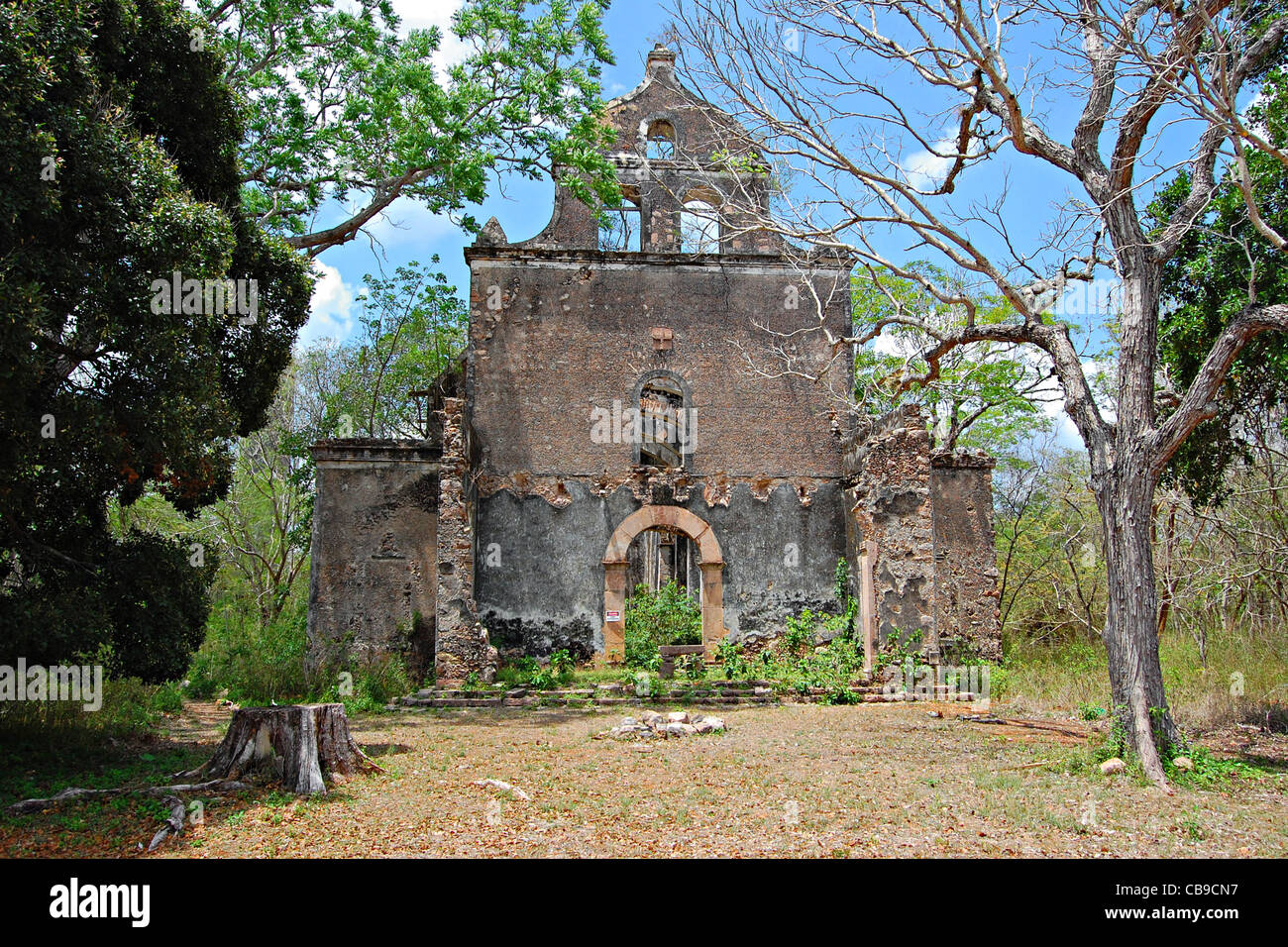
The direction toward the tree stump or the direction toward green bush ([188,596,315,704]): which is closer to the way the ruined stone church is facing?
the tree stump

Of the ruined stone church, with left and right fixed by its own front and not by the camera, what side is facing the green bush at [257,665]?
right

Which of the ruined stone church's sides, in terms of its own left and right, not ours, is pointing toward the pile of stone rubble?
front

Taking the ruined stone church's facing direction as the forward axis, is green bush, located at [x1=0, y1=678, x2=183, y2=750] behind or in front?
in front

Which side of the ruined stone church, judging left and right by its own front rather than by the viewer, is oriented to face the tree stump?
front

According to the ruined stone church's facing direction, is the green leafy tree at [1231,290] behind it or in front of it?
in front

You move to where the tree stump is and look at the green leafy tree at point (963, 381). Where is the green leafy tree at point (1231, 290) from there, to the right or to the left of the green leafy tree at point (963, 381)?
right

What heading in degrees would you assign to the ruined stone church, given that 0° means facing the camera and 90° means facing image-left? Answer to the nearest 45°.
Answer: approximately 0°

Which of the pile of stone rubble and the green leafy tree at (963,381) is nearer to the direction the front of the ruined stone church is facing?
the pile of stone rubble
